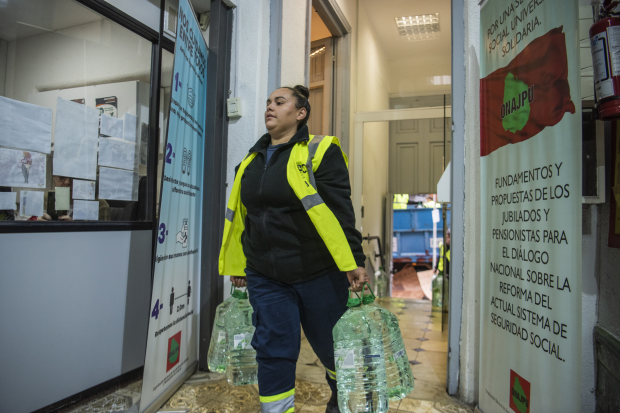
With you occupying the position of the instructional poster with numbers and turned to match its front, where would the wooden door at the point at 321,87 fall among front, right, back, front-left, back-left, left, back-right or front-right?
front-left

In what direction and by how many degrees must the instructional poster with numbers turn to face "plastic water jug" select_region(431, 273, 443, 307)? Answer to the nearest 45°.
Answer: approximately 45° to its left

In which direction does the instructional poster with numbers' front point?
to the viewer's right

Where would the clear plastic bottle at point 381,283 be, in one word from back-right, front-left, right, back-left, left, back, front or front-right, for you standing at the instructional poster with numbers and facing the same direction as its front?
front-left

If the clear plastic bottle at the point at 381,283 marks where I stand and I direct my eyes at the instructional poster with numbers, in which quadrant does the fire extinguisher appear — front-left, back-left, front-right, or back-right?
front-left
